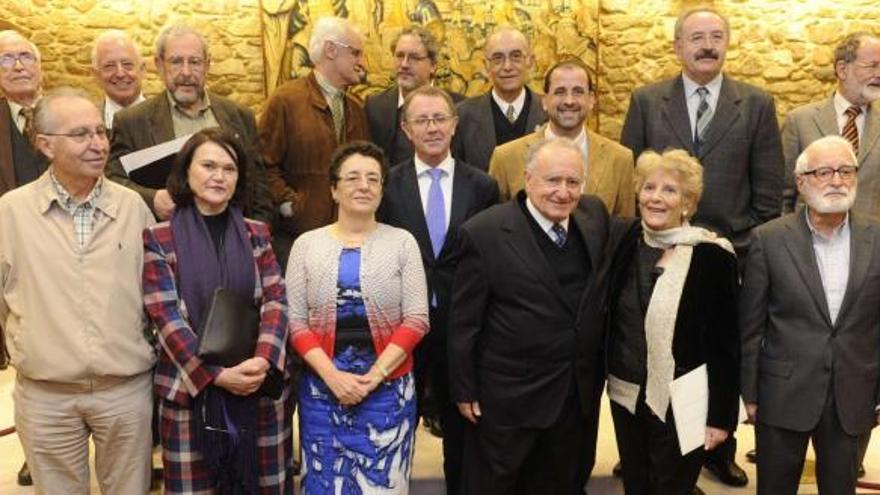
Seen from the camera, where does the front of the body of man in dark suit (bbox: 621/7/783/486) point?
toward the camera

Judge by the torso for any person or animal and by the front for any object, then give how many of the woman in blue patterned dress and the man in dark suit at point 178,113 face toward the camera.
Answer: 2

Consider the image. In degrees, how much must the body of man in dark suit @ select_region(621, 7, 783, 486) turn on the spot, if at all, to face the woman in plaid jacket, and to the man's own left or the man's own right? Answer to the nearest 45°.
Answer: approximately 45° to the man's own right

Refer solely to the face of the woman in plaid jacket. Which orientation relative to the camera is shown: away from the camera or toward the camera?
toward the camera

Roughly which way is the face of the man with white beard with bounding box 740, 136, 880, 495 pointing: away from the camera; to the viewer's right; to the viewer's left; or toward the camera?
toward the camera

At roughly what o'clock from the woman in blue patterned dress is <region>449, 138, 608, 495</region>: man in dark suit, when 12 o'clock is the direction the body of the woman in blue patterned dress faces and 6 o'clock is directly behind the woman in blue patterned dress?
The man in dark suit is roughly at 9 o'clock from the woman in blue patterned dress.

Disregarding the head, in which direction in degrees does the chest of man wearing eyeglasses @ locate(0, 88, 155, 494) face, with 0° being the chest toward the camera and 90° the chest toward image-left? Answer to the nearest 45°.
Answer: approximately 0°

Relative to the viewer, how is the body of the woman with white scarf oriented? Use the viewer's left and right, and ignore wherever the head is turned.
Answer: facing the viewer and to the left of the viewer

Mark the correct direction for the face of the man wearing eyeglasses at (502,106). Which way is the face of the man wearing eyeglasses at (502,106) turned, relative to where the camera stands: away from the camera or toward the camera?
toward the camera

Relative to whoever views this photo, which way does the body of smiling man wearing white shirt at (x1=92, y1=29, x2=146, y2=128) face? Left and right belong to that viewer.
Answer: facing the viewer

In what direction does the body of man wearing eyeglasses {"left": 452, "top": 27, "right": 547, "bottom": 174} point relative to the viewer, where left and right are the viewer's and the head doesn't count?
facing the viewer

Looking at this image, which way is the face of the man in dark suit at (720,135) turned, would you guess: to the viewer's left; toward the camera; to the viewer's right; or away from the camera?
toward the camera
